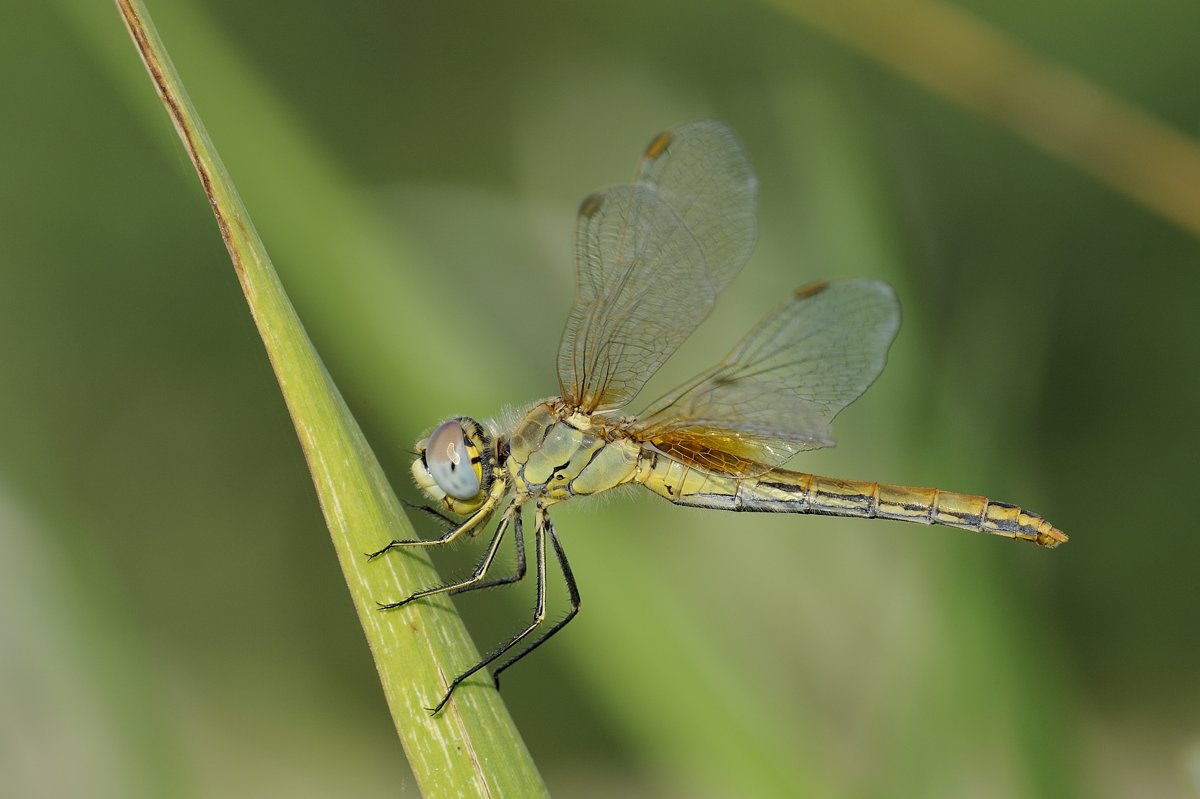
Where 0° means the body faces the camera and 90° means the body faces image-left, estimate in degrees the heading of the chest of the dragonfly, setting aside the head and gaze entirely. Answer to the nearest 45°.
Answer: approximately 90°
